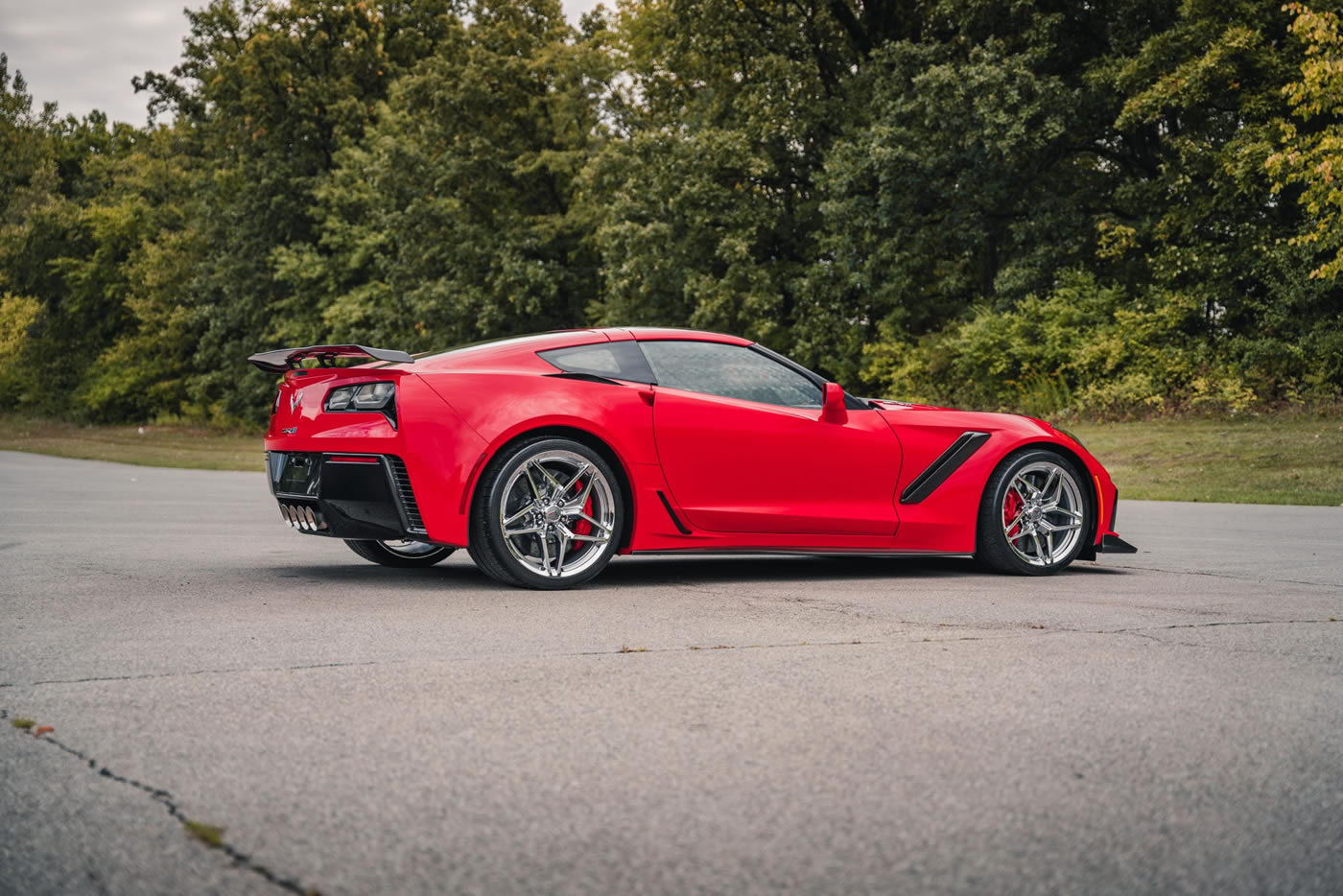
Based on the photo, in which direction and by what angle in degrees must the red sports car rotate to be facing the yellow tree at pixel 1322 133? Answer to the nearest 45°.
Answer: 0° — it already faces it

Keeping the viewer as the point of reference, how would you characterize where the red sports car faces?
facing away from the viewer and to the right of the viewer

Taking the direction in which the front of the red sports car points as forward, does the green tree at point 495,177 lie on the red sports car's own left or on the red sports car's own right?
on the red sports car's own left
